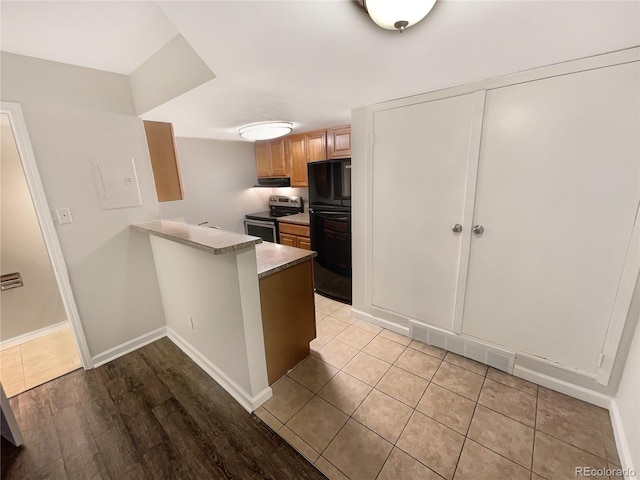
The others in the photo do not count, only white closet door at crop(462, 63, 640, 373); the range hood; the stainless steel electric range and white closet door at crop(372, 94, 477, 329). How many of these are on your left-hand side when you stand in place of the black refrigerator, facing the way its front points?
2

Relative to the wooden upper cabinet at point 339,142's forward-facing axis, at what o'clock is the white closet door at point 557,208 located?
The white closet door is roughly at 9 o'clock from the wooden upper cabinet.

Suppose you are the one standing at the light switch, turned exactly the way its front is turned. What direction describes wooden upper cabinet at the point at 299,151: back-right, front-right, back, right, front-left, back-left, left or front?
left

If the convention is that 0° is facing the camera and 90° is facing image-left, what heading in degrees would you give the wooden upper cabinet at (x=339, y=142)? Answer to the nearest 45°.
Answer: approximately 45°

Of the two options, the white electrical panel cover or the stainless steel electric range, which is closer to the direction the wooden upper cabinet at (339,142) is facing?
the white electrical panel cover

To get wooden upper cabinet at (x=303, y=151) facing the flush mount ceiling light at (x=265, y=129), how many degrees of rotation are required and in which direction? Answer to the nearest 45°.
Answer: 0° — it already faces it
